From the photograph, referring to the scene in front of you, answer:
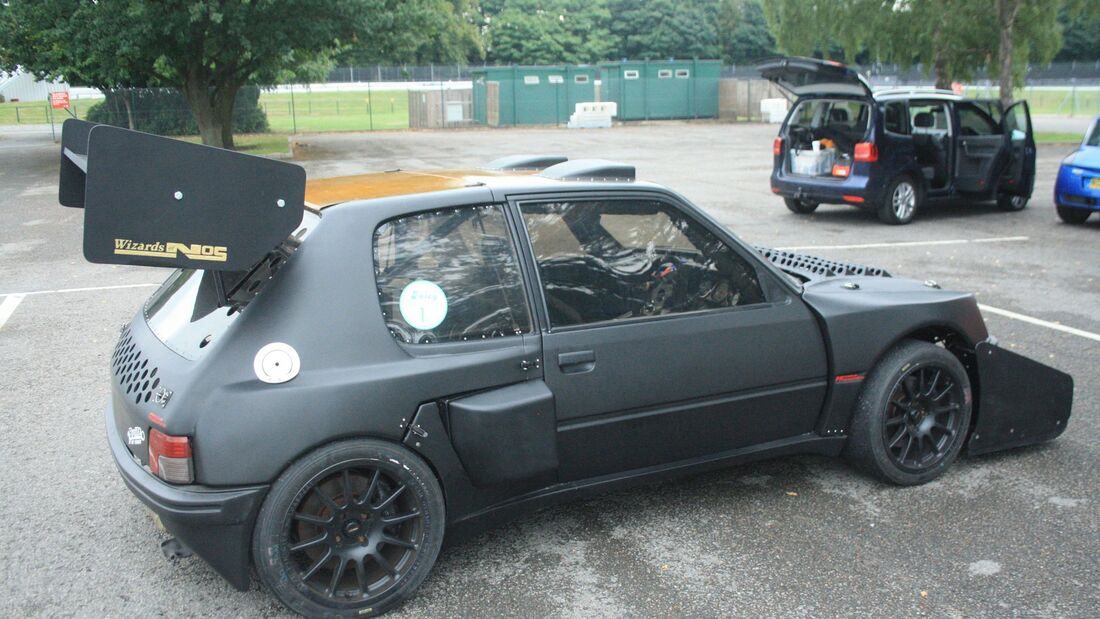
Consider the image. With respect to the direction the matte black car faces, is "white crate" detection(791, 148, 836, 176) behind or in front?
in front

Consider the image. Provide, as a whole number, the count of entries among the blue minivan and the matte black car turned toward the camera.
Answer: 0

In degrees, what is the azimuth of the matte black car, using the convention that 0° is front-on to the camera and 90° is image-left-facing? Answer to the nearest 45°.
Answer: approximately 225°

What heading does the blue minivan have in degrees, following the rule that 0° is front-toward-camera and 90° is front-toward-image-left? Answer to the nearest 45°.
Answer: approximately 225°

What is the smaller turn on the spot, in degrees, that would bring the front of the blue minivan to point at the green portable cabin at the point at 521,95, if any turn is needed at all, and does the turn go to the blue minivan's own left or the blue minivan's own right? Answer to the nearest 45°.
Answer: approximately 90° to the blue minivan's own left

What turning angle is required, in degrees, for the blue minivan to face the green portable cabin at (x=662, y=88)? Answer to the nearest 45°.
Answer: approximately 45° to its left

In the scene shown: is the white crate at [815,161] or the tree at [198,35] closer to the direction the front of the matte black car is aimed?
the white crate

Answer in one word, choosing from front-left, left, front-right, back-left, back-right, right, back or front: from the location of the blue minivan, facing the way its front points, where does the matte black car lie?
back-right

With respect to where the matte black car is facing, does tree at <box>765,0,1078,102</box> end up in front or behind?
in front

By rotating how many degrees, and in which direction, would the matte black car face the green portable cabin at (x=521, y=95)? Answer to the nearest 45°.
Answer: approximately 45° to its left
